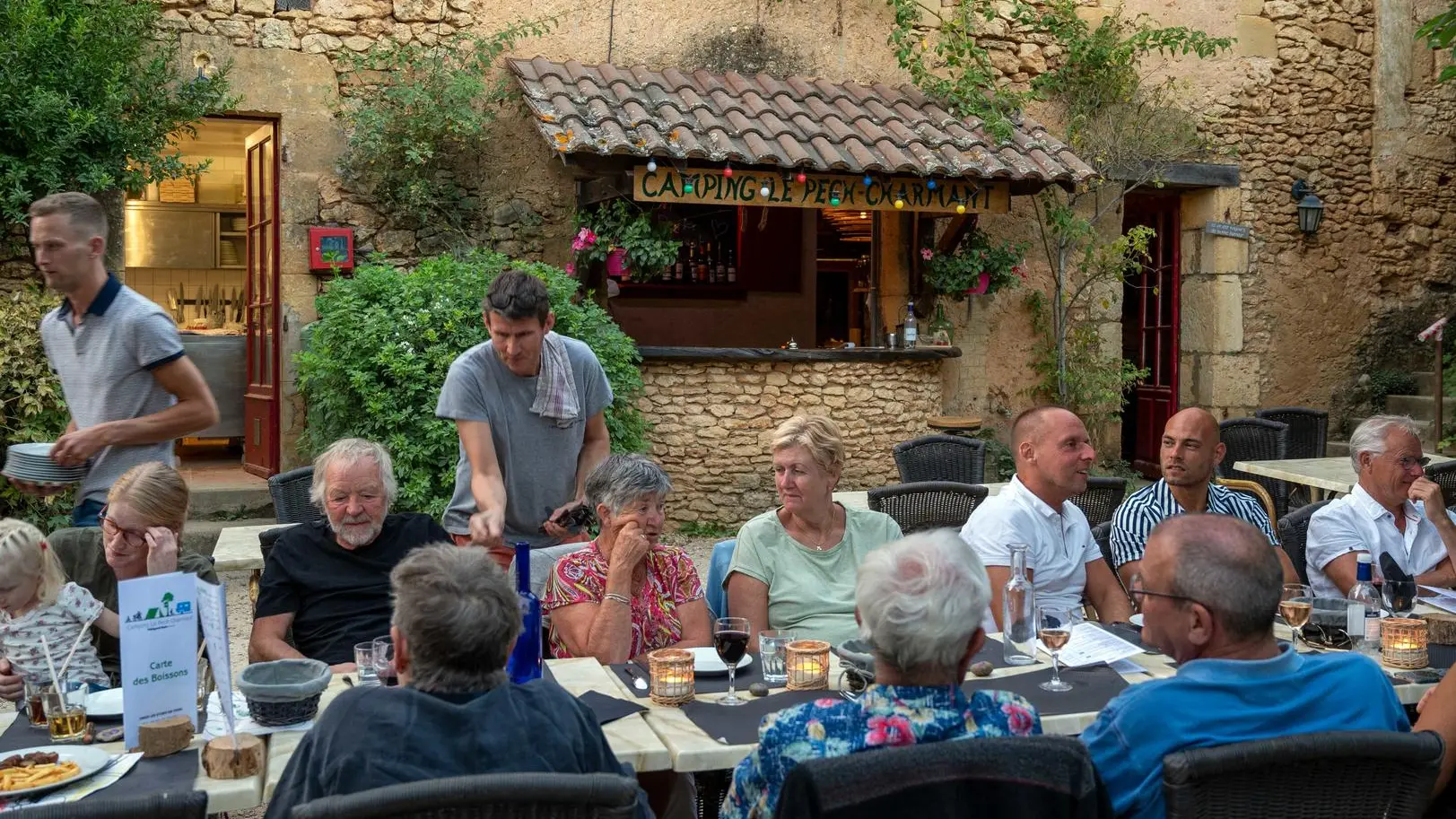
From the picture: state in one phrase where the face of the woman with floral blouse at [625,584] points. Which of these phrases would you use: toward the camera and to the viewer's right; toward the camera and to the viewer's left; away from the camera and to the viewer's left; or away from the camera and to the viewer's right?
toward the camera and to the viewer's right

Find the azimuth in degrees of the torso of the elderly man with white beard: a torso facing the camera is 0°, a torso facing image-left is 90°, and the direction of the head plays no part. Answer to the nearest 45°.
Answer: approximately 0°

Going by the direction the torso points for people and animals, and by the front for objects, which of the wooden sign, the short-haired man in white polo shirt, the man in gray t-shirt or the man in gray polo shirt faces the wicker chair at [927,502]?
the wooden sign

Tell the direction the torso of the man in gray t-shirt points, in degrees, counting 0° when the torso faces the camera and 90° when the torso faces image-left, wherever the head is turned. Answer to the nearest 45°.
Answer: approximately 0°
